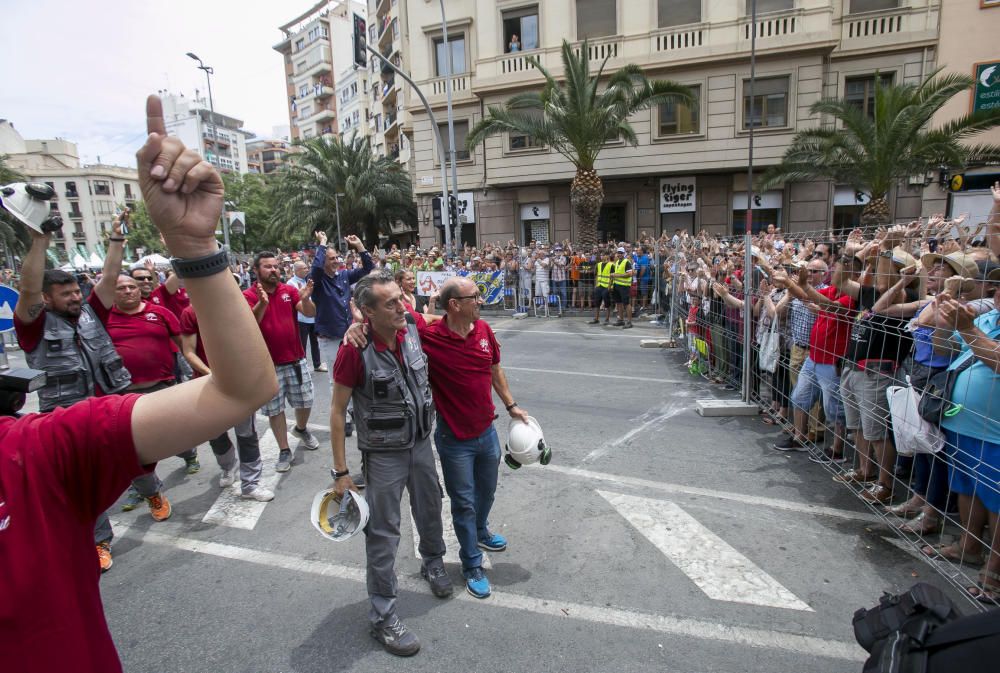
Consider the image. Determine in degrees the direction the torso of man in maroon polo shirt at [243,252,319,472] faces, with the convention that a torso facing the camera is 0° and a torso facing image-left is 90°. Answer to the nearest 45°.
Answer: approximately 315°

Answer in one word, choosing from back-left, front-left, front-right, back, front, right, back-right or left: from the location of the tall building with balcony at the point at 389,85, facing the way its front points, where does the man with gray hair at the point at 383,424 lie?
front-left

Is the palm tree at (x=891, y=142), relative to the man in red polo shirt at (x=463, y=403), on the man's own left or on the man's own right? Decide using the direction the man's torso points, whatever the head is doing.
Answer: on the man's own left

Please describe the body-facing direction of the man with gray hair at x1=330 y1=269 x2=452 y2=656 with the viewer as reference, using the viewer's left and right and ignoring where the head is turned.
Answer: facing the viewer and to the right of the viewer

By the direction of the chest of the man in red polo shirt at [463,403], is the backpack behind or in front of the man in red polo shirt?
in front

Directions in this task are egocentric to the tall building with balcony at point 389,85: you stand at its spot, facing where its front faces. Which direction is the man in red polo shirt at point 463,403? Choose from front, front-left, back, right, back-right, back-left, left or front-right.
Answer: front-left

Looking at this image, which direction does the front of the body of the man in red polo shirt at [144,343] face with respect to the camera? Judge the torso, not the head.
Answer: toward the camera

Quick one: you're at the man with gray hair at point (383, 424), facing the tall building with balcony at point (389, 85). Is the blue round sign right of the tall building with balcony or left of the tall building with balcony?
left
